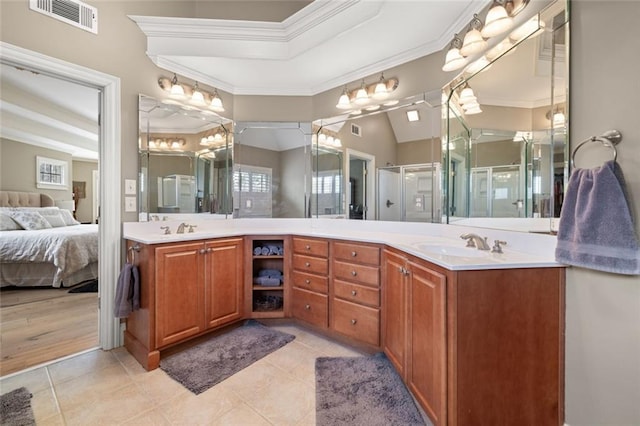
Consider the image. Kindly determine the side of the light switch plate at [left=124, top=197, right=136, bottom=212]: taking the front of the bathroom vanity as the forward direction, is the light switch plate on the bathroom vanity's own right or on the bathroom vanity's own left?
on the bathroom vanity's own right

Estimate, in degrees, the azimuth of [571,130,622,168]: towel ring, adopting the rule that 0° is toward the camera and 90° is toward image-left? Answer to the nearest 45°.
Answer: approximately 45°

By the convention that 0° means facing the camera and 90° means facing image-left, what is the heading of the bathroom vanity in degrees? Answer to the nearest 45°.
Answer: approximately 0°

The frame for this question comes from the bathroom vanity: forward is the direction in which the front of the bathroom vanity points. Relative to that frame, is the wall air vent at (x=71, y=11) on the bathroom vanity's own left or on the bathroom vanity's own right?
on the bathroom vanity's own right

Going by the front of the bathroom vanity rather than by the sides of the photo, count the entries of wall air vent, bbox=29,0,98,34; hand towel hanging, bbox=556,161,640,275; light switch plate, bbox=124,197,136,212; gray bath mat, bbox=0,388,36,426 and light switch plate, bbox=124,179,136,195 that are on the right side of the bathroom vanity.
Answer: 4
